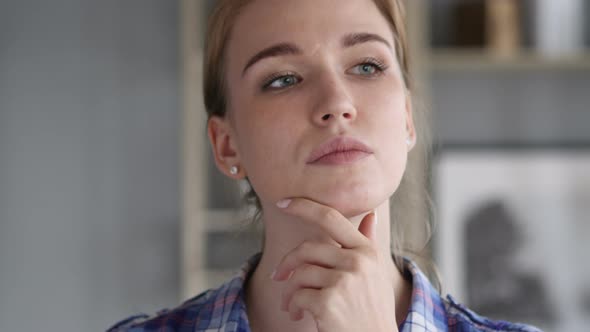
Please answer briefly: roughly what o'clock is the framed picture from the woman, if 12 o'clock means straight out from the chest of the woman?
The framed picture is roughly at 7 o'clock from the woman.

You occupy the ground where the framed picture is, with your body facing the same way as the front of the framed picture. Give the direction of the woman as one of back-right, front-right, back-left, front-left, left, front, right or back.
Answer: front

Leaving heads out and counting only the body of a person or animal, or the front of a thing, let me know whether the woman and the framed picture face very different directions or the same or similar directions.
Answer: same or similar directions

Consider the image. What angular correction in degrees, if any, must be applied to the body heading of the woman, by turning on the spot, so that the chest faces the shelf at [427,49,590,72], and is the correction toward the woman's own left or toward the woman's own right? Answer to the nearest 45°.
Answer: approximately 135° to the woman's own left

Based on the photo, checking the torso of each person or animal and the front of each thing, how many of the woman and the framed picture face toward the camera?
2

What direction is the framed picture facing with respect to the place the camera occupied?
facing the viewer

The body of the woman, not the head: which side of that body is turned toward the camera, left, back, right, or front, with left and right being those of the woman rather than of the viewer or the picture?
front
